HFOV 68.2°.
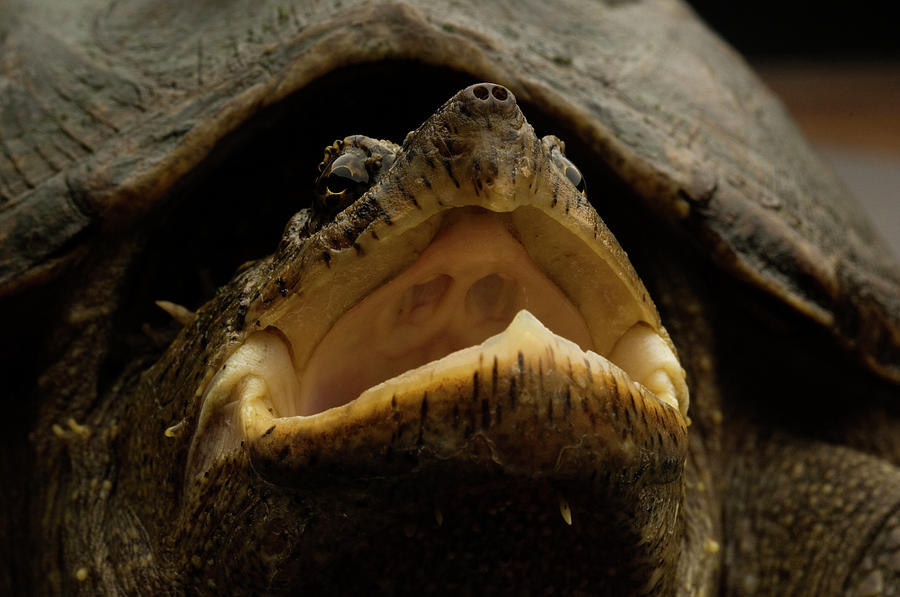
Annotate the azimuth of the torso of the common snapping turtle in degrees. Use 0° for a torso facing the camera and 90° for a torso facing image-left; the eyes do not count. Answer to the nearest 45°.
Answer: approximately 0°
